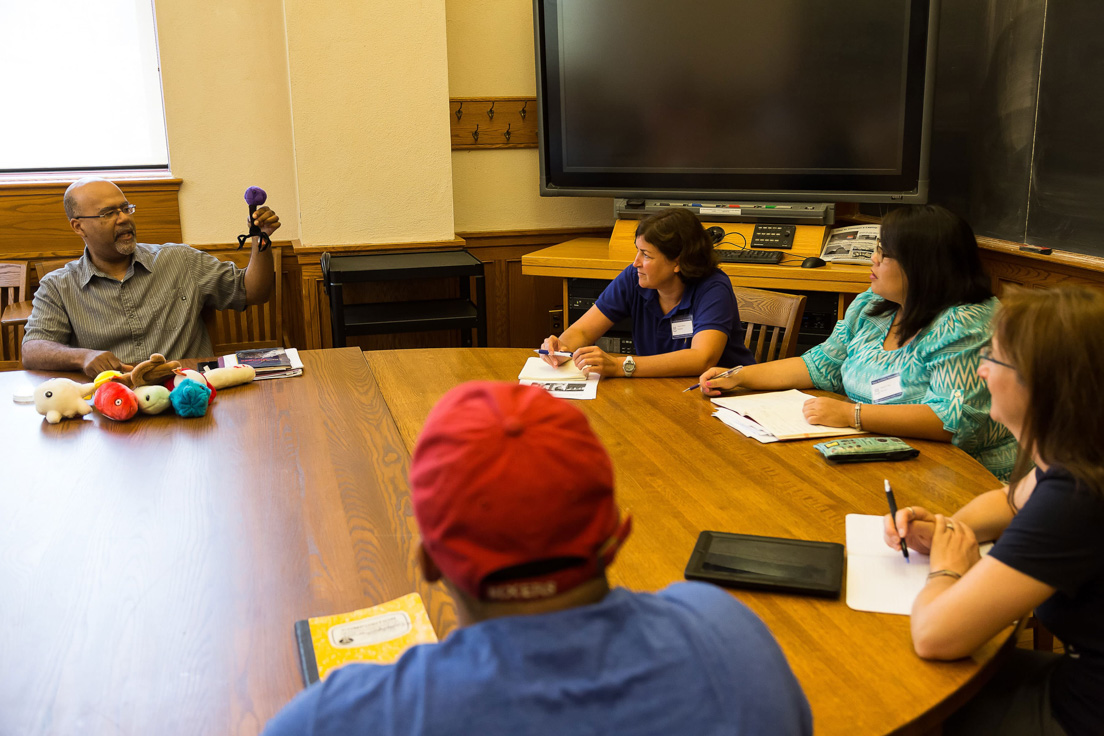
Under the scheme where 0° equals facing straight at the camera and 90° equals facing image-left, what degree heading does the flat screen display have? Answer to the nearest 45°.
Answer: approximately 0°

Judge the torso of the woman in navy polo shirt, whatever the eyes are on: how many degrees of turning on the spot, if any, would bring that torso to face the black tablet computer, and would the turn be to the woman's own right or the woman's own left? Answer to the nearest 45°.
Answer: approximately 45° to the woman's own left

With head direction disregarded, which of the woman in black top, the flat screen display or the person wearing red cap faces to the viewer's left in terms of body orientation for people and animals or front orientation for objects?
the woman in black top

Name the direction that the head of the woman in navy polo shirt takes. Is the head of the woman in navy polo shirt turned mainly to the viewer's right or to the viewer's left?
to the viewer's left

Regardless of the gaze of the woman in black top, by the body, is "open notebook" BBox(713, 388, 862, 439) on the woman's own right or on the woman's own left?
on the woman's own right

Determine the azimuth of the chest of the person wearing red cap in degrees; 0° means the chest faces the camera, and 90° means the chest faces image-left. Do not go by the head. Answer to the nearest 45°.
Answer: approximately 180°
